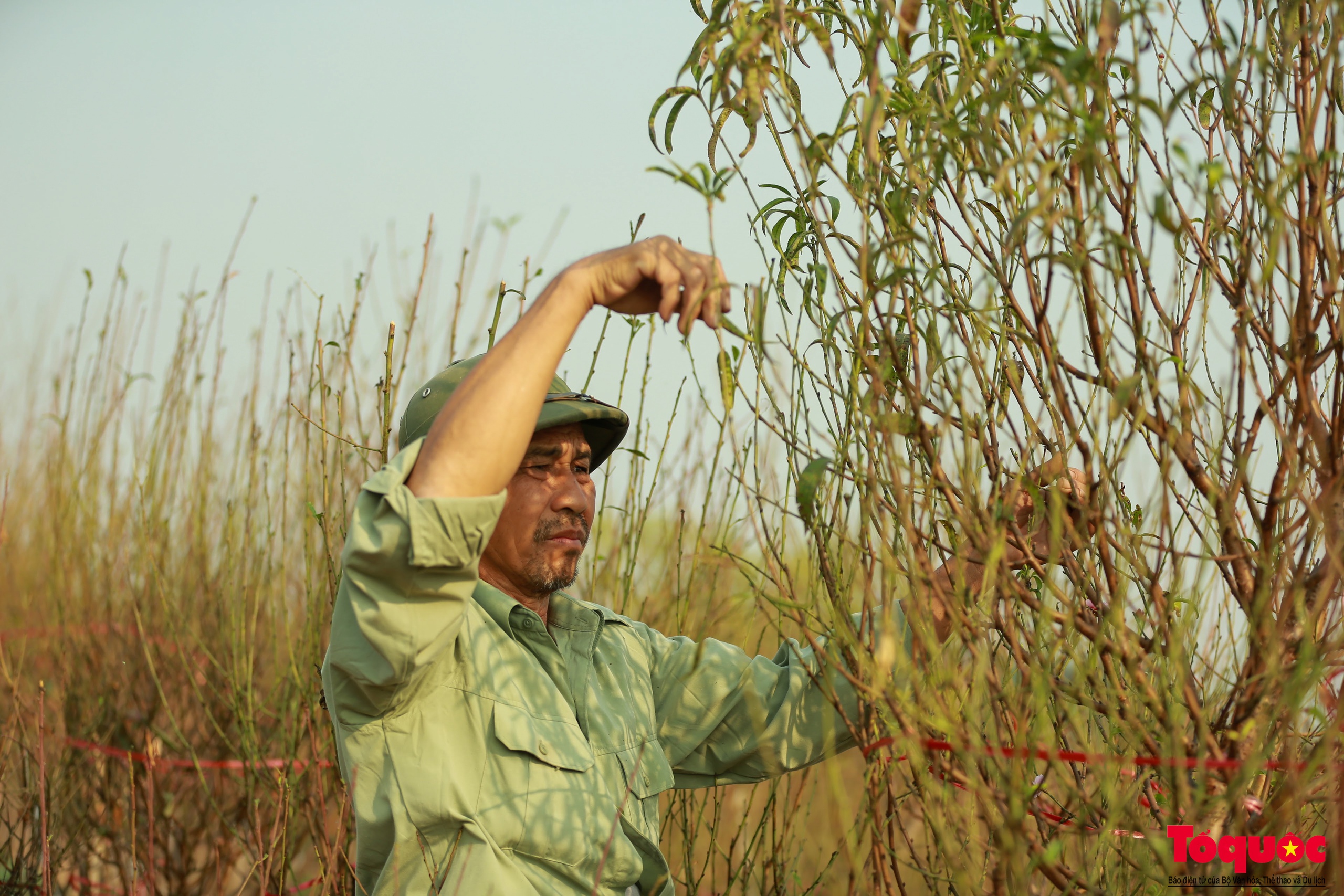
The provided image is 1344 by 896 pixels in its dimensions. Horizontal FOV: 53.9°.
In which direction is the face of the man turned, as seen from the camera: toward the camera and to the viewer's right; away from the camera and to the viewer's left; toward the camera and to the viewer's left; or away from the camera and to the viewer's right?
toward the camera and to the viewer's right

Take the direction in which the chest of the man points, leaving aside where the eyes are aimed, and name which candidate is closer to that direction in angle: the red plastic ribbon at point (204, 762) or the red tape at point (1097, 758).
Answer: the red tape

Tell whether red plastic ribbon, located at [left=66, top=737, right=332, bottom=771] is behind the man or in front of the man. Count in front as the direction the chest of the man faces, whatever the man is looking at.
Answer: behind

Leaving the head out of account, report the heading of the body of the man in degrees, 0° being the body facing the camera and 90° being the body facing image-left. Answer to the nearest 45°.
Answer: approximately 315°
